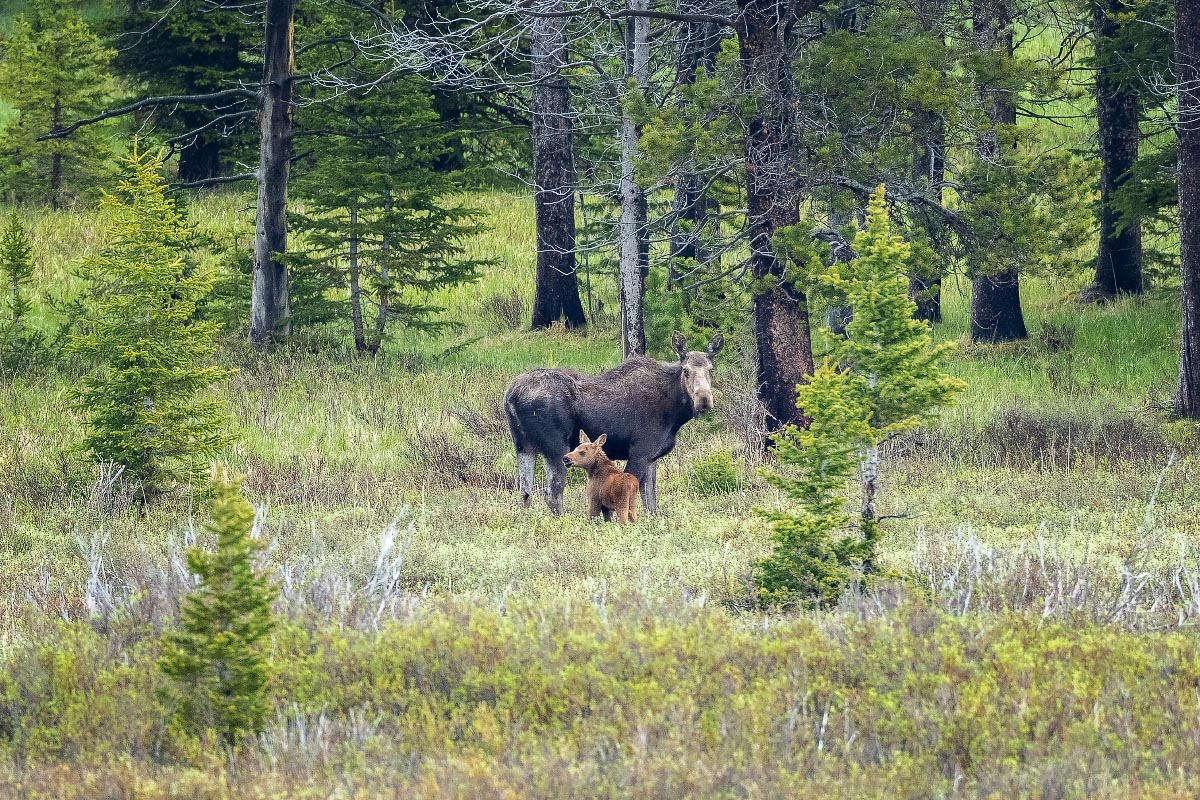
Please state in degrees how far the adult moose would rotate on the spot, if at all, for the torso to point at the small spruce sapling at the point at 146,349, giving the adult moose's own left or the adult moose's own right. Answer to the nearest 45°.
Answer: approximately 180°

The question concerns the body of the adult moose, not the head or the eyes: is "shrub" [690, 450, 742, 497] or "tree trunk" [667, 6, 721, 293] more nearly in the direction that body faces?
the shrub

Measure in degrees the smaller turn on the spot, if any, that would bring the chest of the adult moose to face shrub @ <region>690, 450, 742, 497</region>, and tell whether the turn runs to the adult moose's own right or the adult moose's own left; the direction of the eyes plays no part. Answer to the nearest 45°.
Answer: approximately 45° to the adult moose's own left

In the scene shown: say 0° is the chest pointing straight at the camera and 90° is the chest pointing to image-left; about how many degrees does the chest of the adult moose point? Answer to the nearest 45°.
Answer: approximately 270°

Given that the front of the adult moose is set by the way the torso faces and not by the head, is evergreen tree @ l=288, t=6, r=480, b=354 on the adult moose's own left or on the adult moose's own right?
on the adult moose's own left

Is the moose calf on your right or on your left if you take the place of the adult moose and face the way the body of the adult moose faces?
on your right

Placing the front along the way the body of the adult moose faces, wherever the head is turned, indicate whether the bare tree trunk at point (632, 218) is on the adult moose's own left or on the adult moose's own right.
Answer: on the adult moose's own left

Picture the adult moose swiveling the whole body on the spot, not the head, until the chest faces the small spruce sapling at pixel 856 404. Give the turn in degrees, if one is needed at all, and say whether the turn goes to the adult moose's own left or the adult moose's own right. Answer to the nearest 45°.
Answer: approximately 90° to the adult moose's own right

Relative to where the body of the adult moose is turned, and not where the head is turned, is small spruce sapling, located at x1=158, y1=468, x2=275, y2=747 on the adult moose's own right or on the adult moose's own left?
on the adult moose's own right

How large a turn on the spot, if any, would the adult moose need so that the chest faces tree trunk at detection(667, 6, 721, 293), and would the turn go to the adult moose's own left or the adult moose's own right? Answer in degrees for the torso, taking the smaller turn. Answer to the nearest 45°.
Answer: approximately 90° to the adult moose's own left

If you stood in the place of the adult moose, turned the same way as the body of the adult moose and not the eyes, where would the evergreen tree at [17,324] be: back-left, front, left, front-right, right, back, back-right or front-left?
back-left
